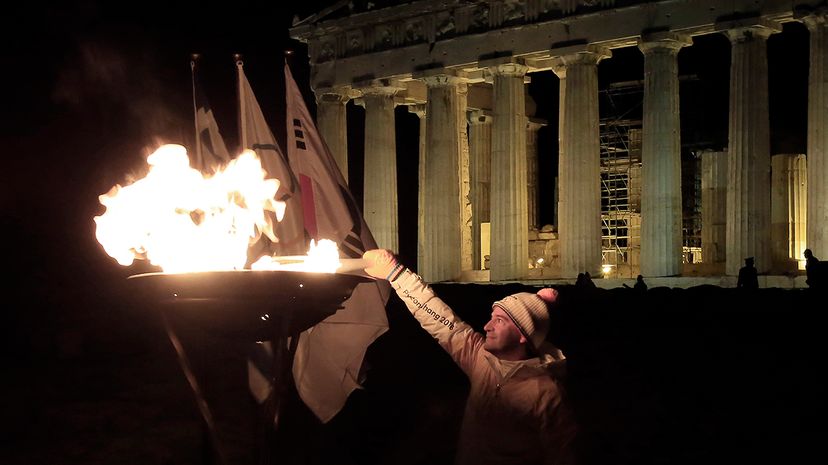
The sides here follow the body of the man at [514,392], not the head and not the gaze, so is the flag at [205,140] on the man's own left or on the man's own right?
on the man's own right

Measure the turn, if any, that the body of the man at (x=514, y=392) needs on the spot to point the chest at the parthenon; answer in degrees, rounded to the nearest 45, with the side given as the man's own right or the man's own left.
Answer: approximately 135° to the man's own right

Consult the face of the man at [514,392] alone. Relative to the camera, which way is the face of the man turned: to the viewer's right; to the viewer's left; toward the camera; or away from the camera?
to the viewer's left

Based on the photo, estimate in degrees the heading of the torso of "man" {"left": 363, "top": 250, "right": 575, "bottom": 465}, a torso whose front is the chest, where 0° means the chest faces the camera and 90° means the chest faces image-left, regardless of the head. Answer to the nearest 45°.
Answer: approximately 45°

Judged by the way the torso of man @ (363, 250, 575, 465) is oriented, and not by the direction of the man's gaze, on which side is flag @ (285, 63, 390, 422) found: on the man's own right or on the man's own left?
on the man's own right

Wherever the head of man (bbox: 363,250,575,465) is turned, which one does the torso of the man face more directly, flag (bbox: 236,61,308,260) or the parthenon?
the flag

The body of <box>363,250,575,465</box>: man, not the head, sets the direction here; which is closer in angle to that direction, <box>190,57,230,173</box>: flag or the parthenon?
the flag

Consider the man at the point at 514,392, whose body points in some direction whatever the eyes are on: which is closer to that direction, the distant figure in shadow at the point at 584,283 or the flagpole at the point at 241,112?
the flagpole

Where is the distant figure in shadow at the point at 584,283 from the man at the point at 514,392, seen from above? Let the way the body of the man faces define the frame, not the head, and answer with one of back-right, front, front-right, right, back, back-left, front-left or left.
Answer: back-right
